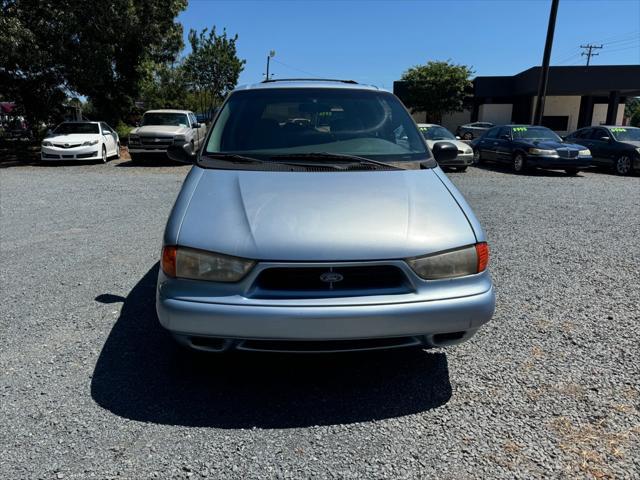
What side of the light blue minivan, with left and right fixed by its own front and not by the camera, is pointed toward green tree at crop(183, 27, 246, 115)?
back

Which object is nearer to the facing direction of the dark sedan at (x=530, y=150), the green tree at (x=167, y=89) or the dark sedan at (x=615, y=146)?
the dark sedan

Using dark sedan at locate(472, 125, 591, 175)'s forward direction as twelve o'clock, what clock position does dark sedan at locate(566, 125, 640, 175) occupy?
dark sedan at locate(566, 125, 640, 175) is roughly at 9 o'clock from dark sedan at locate(472, 125, 591, 175).

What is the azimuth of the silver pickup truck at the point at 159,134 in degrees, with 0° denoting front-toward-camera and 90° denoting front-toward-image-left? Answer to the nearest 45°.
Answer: approximately 0°

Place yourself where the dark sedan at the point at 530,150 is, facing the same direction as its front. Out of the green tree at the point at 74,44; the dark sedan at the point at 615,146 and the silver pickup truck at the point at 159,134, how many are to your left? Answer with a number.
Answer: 1

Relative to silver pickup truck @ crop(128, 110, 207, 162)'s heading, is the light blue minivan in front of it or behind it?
in front

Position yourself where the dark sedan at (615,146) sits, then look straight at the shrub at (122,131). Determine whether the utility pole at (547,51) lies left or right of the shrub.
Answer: right

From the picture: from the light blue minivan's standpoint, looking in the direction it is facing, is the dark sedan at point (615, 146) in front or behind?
behind

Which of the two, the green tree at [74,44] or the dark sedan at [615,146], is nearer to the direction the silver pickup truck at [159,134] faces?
the dark sedan
